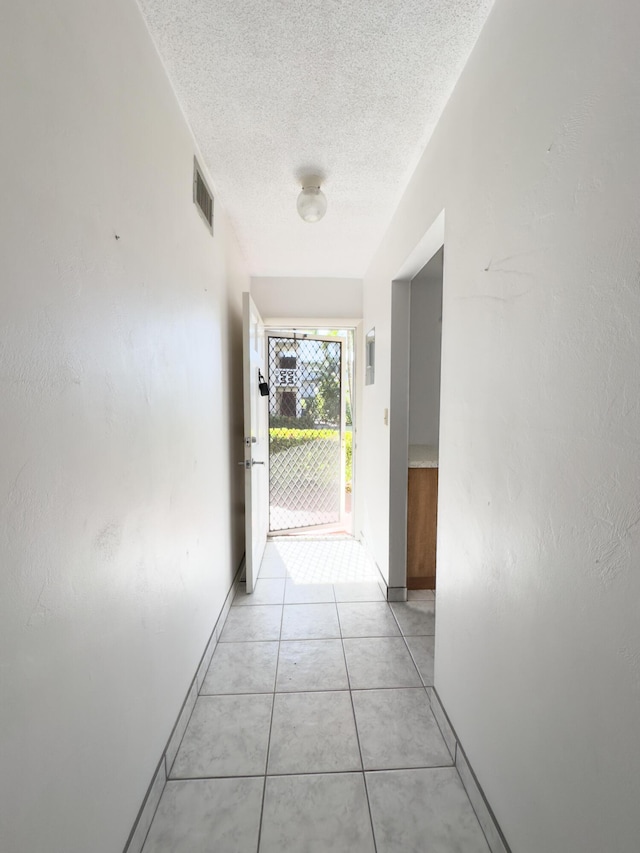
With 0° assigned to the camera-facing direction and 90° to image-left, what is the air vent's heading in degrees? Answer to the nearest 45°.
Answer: approximately 270°

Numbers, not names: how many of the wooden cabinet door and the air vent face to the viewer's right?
1

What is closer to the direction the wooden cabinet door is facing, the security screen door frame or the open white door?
the open white door

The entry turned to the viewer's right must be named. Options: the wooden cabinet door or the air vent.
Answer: the air vent

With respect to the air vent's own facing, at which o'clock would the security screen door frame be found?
The security screen door frame is roughly at 10 o'clock from the air vent.
